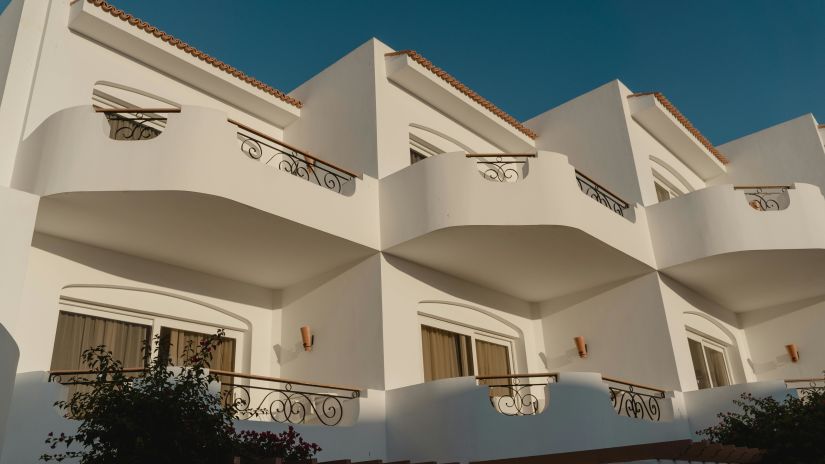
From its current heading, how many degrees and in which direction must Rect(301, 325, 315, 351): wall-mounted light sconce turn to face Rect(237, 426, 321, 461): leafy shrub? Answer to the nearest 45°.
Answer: approximately 45° to its left

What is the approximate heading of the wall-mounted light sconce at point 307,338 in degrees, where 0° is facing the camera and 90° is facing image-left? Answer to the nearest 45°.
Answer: approximately 45°

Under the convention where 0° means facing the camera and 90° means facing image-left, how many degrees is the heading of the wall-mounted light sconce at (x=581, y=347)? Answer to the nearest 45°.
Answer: approximately 45°

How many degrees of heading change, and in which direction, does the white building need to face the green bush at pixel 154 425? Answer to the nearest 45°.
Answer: approximately 45° to its right

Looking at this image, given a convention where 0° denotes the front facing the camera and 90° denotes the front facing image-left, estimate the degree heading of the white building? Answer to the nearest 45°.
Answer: approximately 315°
